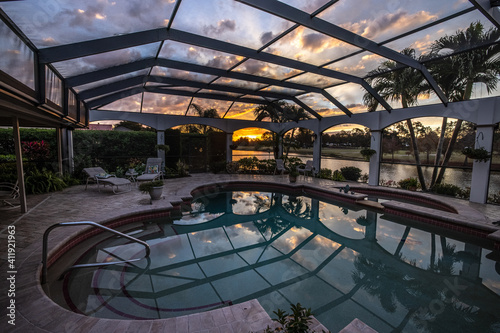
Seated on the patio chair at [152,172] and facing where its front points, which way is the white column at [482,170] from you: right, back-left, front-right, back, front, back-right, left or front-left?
left

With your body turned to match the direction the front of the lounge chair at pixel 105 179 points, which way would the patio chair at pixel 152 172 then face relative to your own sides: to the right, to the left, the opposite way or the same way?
to the right

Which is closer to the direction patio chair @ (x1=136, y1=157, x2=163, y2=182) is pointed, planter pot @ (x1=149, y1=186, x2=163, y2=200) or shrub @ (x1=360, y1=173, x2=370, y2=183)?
the planter pot

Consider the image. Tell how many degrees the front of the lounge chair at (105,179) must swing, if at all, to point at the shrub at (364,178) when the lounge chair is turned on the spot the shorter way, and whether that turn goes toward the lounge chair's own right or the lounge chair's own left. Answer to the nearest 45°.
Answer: approximately 45° to the lounge chair's own left

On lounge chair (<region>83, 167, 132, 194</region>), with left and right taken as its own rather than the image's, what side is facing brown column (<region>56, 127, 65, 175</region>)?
back

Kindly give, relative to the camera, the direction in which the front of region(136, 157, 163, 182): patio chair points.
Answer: facing the viewer and to the left of the viewer

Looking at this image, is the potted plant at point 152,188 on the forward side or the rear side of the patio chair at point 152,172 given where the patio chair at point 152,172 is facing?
on the forward side

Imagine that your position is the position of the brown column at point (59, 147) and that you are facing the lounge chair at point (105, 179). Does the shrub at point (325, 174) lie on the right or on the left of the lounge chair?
left

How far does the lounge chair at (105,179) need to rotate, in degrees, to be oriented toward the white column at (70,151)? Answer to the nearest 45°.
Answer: approximately 180°

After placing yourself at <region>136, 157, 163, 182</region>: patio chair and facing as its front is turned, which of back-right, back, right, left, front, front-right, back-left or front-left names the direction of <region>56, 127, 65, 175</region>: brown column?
front-right

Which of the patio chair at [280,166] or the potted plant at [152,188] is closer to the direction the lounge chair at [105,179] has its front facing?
the potted plant

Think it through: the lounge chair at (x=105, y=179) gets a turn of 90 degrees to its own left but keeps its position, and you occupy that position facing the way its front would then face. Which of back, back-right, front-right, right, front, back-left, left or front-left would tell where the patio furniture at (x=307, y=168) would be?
front-right

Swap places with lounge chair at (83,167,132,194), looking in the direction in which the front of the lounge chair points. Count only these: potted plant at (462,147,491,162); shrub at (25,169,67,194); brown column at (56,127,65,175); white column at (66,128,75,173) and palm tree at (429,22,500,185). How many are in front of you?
2

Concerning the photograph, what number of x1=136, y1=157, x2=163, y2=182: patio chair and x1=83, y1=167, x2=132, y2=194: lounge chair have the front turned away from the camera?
0

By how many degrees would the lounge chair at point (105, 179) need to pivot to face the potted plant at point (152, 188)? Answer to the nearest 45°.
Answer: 0° — it already faces it

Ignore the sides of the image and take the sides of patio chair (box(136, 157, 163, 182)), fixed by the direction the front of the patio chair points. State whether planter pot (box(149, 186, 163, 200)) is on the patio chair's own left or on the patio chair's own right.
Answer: on the patio chair's own left

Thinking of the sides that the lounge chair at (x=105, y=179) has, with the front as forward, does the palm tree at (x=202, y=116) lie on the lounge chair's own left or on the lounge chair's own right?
on the lounge chair's own left
